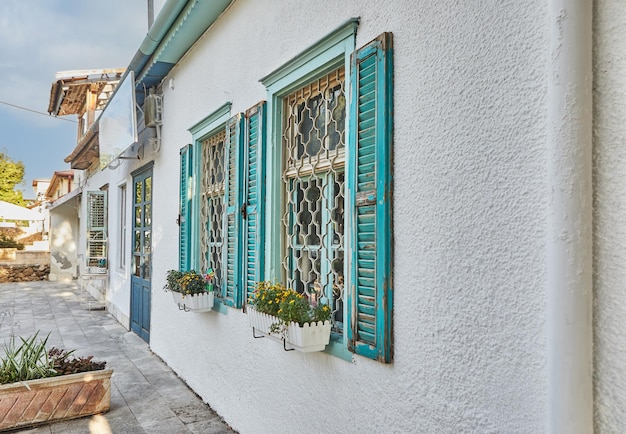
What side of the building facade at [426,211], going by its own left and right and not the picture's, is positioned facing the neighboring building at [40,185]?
right

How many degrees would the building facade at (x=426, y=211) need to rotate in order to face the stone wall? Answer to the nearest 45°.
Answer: approximately 90° to its right

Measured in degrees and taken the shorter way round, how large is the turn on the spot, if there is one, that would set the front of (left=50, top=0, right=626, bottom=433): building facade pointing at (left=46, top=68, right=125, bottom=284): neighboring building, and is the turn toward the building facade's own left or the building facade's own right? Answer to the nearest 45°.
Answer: approximately 90° to the building facade's own right

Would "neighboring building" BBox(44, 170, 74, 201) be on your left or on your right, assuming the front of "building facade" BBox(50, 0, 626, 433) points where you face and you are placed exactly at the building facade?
on your right

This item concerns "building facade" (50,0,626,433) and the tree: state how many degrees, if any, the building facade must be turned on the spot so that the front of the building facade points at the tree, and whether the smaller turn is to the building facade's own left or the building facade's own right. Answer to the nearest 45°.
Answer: approximately 90° to the building facade's own right

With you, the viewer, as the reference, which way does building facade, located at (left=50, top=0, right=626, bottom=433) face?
facing the viewer and to the left of the viewer
